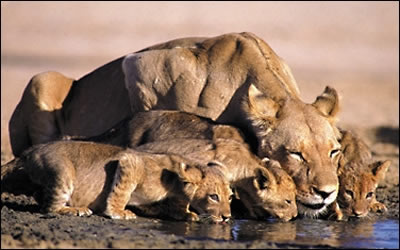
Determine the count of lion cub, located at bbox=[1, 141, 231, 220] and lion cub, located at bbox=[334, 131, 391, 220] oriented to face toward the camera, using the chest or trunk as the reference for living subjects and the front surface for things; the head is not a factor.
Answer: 1

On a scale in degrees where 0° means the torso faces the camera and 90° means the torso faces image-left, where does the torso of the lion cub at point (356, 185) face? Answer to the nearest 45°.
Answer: approximately 0°

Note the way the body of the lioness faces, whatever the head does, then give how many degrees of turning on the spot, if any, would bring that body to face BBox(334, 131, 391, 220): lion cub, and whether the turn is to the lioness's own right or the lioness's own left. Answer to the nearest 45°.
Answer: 0° — it already faces it

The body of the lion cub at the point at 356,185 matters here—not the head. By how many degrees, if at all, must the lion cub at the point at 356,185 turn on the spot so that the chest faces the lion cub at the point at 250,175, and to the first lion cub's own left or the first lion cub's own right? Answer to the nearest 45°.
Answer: approximately 45° to the first lion cub's own right

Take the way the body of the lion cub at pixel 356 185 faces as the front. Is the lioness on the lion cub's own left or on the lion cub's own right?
on the lion cub's own right

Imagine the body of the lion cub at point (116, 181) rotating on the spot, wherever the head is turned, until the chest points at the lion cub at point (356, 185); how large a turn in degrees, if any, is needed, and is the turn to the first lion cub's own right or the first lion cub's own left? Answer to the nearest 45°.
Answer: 0° — it already faces it

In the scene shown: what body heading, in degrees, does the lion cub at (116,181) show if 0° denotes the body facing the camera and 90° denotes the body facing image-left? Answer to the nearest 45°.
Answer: approximately 270°

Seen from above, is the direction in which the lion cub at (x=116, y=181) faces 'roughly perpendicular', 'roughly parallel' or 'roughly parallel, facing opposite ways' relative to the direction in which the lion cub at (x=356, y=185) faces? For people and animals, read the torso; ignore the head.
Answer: roughly perpendicular

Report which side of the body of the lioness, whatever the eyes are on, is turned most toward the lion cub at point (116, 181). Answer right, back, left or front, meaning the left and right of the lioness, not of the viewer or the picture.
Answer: right
